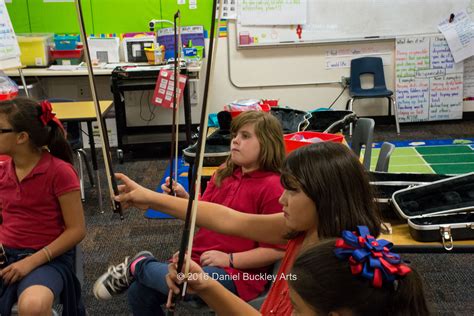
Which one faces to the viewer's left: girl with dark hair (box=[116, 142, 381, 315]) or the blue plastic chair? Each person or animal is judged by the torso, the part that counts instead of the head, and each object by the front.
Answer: the girl with dark hair

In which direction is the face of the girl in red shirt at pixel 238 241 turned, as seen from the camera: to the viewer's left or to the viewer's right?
to the viewer's left

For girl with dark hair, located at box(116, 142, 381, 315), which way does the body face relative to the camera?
to the viewer's left

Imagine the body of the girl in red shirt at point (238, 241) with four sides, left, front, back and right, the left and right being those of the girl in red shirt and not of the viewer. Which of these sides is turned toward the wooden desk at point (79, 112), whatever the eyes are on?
right

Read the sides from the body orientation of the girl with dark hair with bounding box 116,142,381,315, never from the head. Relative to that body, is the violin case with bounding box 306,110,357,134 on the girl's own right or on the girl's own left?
on the girl's own right

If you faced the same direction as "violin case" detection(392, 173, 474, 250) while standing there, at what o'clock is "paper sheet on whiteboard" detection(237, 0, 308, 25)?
The paper sheet on whiteboard is roughly at 5 o'clock from the violin case.

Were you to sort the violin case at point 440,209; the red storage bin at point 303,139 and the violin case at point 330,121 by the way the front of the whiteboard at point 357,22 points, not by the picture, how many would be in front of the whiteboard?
3

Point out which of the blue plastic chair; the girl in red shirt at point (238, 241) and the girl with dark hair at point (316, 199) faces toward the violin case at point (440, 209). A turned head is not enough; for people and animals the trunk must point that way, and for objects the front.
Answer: the blue plastic chair
